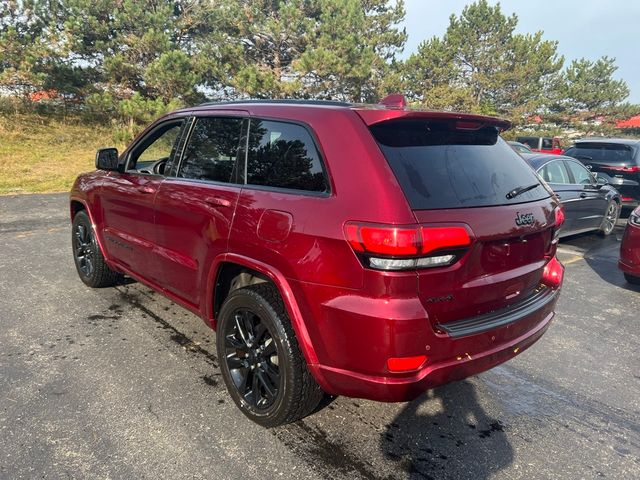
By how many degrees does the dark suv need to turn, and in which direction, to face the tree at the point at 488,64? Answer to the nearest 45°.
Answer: approximately 45° to its left

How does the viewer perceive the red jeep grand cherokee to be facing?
facing away from the viewer and to the left of the viewer

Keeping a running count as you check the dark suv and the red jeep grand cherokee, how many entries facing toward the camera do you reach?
0

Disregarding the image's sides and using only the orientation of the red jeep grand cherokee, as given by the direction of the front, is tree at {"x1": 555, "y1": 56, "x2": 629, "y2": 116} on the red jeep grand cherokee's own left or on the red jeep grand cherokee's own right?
on the red jeep grand cherokee's own right

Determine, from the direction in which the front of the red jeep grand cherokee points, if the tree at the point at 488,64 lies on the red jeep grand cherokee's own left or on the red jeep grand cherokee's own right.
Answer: on the red jeep grand cherokee's own right

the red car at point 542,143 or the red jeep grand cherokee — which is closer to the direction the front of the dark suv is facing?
the red car

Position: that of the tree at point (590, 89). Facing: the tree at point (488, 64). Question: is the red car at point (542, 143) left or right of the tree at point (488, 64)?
left

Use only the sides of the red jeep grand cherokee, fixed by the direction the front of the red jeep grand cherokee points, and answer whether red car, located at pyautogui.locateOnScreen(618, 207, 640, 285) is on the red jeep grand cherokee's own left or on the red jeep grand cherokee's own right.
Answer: on the red jeep grand cherokee's own right

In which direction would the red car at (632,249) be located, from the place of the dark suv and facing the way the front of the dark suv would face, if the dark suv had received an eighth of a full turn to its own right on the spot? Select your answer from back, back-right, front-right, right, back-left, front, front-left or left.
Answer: right

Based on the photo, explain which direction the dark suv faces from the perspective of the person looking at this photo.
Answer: facing away from the viewer and to the right of the viewer

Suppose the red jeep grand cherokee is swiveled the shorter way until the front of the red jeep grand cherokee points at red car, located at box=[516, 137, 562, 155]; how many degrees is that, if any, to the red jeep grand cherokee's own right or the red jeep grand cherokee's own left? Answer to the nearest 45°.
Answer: approximately 90° to the red jeep grand cherokee's own right
